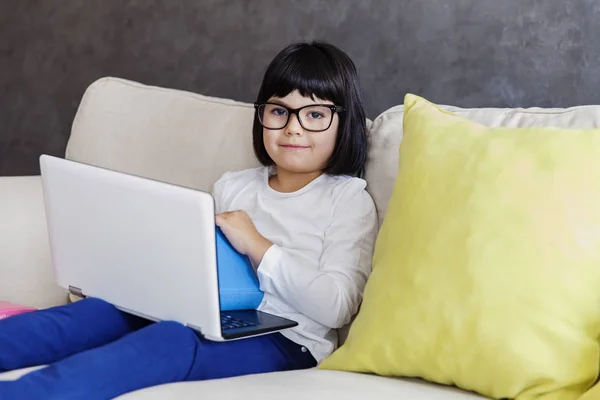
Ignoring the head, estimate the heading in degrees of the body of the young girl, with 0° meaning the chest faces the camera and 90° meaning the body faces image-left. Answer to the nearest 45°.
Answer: approximately 45°

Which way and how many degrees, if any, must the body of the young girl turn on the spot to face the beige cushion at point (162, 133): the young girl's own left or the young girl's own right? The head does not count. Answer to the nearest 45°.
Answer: approximately 90° to the young girl's own right

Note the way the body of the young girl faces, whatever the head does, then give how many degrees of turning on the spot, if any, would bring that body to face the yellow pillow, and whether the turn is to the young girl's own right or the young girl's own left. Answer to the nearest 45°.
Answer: approximately 90° to the young girl's own left

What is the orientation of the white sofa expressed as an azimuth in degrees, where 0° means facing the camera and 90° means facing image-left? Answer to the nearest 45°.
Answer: approximately 0°
